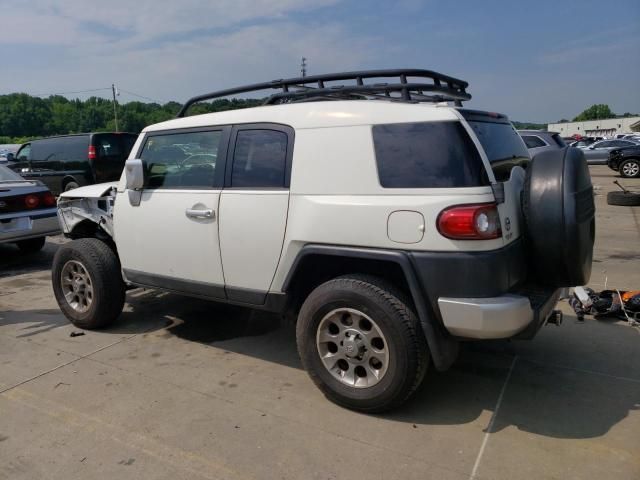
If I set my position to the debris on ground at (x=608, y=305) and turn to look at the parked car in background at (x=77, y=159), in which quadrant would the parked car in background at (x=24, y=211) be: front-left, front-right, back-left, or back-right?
front-left

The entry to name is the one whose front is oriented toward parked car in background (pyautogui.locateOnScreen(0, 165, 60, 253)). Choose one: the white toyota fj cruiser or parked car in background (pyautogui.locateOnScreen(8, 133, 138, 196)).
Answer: the white toyota fj cruiser

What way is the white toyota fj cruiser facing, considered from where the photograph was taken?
facing away from the viewer and to the left of the viewer

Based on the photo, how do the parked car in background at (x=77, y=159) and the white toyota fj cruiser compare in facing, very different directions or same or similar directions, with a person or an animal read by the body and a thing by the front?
same or similar directions

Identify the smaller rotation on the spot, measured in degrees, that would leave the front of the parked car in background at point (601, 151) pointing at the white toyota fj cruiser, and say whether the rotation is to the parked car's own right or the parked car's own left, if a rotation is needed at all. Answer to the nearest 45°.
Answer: approximately 90° to the parked car's own left

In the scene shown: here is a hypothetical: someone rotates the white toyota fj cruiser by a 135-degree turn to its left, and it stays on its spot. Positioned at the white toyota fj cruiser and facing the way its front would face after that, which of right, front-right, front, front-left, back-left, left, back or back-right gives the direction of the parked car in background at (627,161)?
back-left

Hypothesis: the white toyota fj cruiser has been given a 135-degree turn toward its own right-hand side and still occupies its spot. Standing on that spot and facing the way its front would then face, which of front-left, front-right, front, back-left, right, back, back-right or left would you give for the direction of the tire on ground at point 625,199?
front-left

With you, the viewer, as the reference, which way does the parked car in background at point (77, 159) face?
facing away from the viewer and to the left of the viewer

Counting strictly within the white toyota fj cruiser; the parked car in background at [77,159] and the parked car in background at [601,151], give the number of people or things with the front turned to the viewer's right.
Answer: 0

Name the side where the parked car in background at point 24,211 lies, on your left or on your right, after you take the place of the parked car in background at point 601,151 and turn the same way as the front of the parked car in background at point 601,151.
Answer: on your left

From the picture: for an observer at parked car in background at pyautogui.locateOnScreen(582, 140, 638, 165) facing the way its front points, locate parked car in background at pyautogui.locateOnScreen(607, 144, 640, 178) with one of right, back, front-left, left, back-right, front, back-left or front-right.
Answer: left

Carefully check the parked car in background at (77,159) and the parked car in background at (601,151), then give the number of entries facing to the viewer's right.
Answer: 0

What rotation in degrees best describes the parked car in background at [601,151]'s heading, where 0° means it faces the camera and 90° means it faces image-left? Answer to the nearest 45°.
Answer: approximately 90°
